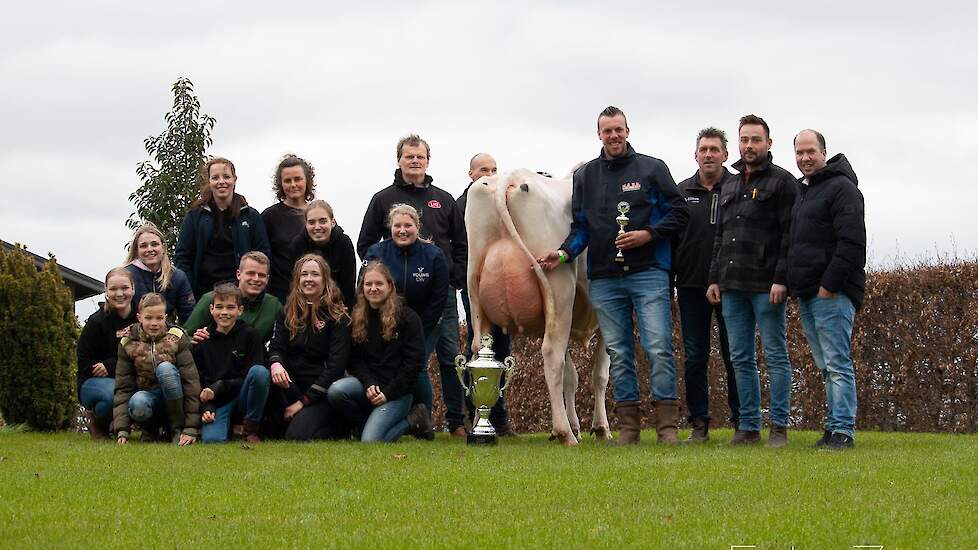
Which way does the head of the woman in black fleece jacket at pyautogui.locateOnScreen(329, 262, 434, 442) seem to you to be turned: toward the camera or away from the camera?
toward the camera

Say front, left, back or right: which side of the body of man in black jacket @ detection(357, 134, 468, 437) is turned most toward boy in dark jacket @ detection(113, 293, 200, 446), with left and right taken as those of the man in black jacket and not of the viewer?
right

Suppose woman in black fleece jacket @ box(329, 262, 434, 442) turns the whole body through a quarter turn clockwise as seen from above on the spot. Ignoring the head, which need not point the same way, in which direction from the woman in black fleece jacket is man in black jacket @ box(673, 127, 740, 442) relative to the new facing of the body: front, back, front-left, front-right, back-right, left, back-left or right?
back-right

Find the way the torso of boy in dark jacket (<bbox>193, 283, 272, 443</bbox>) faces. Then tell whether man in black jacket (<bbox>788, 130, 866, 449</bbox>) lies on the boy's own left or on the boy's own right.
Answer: on the boy's own left

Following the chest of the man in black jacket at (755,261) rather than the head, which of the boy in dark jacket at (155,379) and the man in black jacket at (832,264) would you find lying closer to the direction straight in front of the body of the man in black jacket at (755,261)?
the boy in dark jacket

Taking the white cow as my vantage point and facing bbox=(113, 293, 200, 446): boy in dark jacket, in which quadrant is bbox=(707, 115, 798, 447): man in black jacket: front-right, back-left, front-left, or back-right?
back-left

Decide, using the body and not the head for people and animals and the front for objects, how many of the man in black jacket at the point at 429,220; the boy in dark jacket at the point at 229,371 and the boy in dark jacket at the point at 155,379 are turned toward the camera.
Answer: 3

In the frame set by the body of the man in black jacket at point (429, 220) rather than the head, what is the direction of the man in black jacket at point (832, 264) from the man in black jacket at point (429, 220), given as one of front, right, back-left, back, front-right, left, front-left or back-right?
front-left

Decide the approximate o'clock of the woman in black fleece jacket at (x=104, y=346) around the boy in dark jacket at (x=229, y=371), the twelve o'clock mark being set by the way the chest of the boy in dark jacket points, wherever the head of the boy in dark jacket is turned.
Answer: The woman in black fleece jacket is roughly at 4 o'clock from the boy in dark jacket.

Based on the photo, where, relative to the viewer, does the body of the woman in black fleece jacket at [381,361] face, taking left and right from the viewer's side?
facing the viewer and to the left of the viewer

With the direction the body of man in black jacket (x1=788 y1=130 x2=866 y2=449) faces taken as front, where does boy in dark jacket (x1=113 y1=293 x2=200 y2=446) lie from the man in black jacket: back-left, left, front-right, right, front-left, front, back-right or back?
front-right

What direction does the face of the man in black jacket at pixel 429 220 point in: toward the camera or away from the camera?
toward the camera

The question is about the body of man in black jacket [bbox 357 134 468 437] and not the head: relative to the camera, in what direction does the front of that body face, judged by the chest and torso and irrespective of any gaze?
toward the camera

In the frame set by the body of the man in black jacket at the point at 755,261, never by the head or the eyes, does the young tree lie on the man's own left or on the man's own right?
on the man's own right
